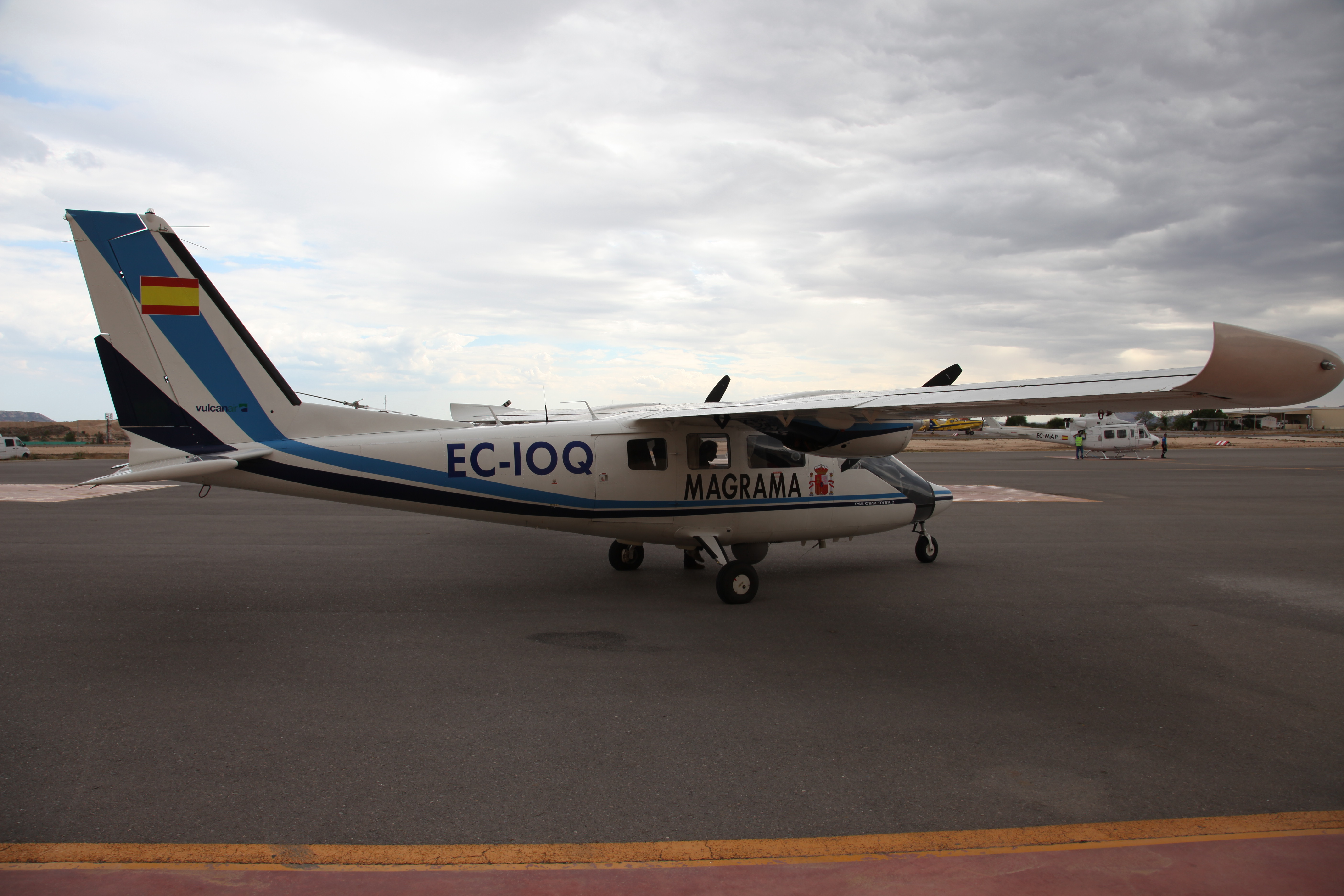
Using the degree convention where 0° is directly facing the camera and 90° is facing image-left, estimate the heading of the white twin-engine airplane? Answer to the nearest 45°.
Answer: approximately 225°

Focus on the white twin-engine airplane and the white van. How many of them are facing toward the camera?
0
